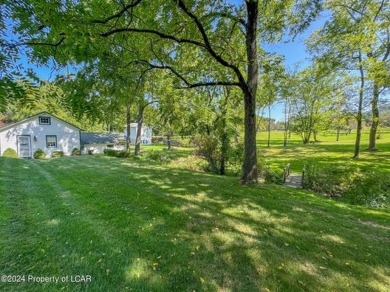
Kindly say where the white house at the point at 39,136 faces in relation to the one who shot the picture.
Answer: facing the viewer

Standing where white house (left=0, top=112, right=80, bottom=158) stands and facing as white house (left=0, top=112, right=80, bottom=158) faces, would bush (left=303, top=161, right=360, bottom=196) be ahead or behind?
ahead

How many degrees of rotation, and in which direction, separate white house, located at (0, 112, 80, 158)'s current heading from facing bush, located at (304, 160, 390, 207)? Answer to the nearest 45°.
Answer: approximately 45° to its left

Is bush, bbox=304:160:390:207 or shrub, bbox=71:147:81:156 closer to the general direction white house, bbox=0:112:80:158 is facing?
the bush

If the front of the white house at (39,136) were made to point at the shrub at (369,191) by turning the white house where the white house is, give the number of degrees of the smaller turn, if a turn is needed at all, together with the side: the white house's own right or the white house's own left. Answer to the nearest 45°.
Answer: approximately 45° to the white house's own left

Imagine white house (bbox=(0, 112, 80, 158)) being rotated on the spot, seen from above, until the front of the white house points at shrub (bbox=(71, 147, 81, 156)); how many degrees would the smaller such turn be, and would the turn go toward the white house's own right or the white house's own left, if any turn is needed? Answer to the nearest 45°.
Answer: approximately 90° to the white house's own left

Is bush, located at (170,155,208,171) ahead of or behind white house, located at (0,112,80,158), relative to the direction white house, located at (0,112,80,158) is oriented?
ahead

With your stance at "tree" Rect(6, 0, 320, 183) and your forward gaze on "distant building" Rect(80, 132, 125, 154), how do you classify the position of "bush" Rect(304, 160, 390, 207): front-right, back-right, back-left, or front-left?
back-right
